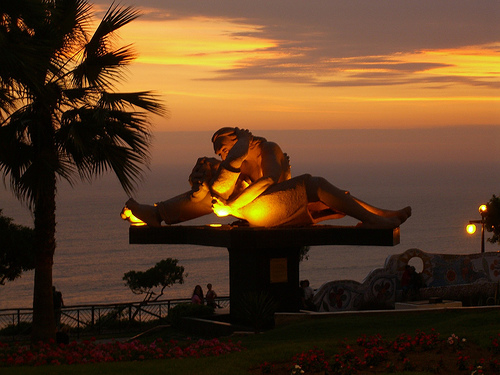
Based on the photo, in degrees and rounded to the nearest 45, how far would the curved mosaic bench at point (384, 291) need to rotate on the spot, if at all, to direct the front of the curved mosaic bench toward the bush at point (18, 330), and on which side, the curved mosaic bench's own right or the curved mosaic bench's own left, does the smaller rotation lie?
approximately 90° to the curved mosaic bench's own right

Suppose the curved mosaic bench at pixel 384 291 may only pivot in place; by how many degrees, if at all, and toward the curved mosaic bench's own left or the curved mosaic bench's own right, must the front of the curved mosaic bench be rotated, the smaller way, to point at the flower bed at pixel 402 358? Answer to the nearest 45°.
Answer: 0° — it already faces it

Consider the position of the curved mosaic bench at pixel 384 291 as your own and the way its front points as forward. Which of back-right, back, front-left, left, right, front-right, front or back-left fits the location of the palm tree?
front-right

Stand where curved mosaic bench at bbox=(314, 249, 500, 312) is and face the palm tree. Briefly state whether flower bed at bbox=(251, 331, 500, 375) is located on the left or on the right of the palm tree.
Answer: left

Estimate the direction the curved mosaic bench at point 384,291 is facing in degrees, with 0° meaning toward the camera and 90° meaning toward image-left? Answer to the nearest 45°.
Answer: approximately 0°

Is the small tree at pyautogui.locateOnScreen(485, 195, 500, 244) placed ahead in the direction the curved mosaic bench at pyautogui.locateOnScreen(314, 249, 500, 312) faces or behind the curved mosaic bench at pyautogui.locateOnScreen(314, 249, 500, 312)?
behind

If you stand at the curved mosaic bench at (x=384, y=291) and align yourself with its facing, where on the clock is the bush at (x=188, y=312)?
The bush is roughly at 2 o'clock from the curved mosaic bench.

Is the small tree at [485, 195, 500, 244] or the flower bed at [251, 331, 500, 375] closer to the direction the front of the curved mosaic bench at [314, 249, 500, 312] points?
the flower bed
